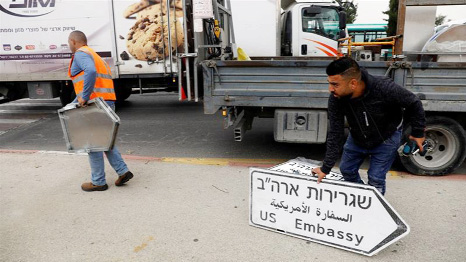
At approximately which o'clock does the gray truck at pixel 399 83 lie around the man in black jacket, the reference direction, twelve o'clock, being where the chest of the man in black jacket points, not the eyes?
The gray truck is roughly at 5 o'clock from the man in black jacket.

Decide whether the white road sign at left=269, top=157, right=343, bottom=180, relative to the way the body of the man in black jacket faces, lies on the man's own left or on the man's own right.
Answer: on the man's own right

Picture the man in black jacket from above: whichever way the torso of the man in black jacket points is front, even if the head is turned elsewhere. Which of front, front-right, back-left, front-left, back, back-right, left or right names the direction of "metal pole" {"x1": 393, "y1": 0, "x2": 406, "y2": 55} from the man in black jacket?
back-right

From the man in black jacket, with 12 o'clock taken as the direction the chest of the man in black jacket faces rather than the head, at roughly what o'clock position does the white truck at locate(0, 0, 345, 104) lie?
The white truck is roughly at 3 o'clock from the man in black jacket.

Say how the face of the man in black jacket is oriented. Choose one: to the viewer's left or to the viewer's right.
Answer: to the viewer's left
